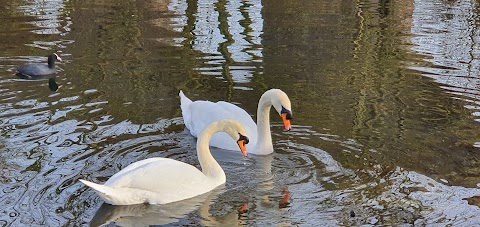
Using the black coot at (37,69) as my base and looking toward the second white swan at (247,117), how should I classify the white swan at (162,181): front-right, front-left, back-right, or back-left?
front-right

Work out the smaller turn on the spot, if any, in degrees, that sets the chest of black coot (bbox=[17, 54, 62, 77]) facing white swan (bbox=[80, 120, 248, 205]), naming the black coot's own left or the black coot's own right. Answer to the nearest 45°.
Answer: approximately 90° to the black coot's own right

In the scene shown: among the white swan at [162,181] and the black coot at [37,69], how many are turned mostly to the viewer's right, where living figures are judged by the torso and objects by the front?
2

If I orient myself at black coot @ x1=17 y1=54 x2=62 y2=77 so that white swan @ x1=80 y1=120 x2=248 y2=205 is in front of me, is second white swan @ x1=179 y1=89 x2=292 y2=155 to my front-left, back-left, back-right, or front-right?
front-left

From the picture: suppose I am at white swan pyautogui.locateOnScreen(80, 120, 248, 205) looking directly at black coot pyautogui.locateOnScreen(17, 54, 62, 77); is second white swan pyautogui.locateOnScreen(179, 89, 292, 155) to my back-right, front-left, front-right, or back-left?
front-right

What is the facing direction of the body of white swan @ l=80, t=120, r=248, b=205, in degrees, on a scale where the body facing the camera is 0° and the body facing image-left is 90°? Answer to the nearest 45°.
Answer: approximately 270°

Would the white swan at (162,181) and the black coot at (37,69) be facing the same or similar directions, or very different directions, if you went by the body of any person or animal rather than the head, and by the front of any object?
same or similar directions

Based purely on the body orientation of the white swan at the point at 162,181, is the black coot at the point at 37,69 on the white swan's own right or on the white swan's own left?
on the white swan's own left

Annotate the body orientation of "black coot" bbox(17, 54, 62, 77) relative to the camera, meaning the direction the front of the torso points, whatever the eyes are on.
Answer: to the viewer's right

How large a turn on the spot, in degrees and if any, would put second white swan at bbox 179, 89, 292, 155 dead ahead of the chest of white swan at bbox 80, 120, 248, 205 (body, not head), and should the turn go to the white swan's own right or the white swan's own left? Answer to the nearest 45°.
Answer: approximately 45° to the white swan's own left

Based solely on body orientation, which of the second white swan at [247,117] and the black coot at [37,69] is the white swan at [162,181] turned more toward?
the second white swan
